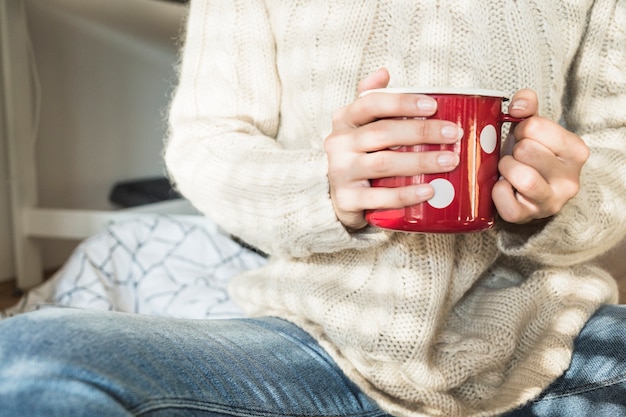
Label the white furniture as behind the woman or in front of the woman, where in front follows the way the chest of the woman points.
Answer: behind

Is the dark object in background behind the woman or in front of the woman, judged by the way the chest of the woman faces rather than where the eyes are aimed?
behind

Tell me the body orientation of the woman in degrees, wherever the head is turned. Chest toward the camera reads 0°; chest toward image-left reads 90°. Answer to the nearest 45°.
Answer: approximately 0°
